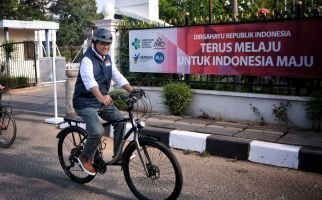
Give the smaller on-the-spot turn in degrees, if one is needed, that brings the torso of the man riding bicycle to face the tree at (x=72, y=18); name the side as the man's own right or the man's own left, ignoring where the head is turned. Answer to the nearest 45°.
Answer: approximately 135° to the man's own left

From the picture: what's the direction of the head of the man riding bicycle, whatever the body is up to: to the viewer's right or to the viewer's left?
to the viewer's right

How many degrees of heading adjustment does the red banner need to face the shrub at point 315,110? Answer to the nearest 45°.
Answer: approximately 90° to its left

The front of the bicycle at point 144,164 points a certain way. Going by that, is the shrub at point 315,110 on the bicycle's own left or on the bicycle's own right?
on the bicycle's own left

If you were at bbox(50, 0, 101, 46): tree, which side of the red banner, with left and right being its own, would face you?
right

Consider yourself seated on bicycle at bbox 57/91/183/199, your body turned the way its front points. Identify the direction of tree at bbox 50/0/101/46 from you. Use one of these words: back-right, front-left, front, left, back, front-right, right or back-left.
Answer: back-left

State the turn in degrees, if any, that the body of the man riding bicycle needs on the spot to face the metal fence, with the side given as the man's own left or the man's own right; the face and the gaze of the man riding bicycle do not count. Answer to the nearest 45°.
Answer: approximately 135° to the man's own left
